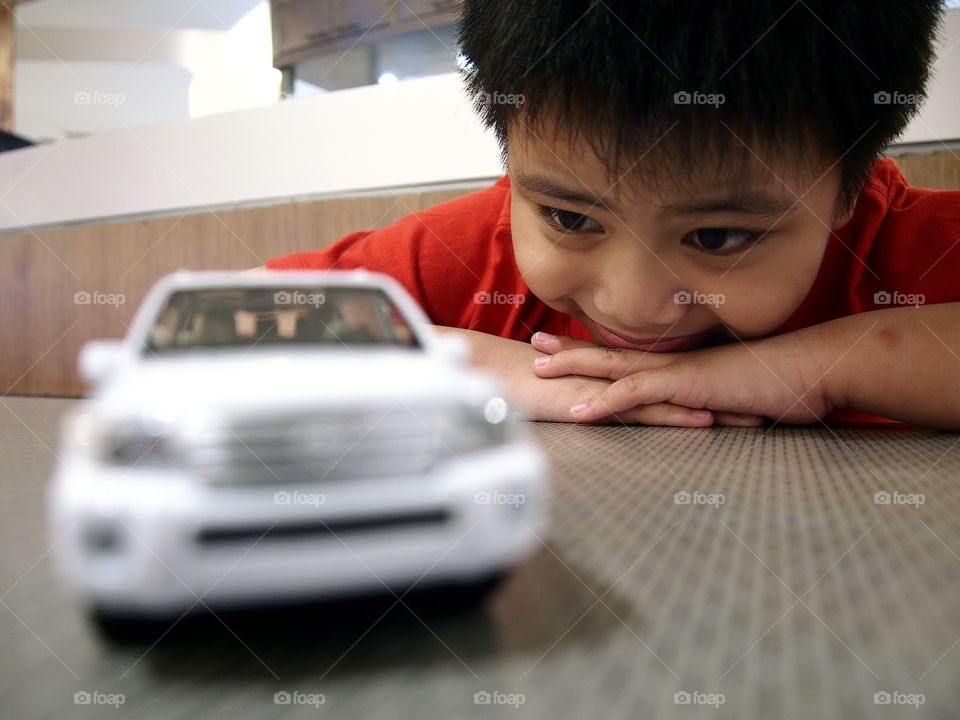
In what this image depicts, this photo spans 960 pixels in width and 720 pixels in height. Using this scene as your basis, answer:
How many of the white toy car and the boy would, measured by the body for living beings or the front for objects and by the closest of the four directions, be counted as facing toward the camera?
2

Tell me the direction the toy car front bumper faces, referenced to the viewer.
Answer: facing the viewer

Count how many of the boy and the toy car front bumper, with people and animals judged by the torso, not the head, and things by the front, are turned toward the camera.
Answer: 2
